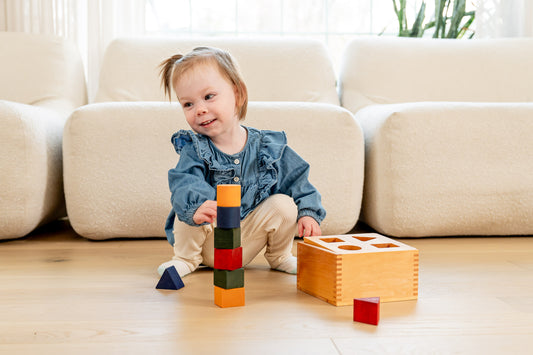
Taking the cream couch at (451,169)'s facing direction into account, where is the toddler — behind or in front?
in front

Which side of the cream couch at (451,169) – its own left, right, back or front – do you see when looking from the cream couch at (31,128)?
right

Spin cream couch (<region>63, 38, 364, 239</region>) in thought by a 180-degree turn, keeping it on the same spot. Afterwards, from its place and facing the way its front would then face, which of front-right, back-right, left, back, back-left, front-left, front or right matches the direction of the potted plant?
front-right
